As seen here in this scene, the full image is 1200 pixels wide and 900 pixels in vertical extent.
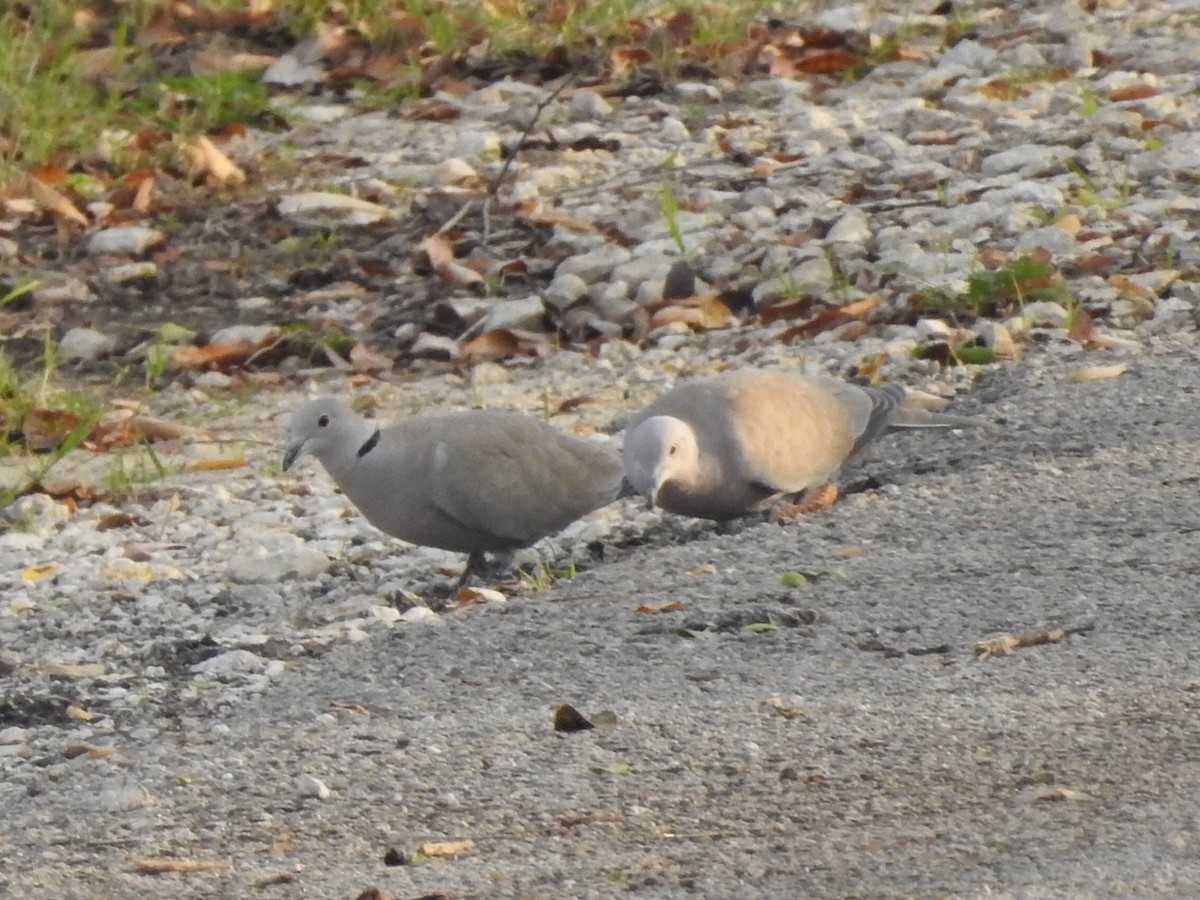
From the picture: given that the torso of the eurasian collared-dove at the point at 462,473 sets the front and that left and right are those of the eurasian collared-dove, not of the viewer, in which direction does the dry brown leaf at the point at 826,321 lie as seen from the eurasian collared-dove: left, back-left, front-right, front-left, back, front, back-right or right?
back-right

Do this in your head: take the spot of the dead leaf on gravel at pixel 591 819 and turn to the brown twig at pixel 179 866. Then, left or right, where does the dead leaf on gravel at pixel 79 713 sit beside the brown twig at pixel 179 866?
right

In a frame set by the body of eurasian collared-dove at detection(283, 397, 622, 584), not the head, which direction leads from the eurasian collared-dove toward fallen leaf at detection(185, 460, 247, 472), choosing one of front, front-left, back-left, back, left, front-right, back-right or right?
front-right

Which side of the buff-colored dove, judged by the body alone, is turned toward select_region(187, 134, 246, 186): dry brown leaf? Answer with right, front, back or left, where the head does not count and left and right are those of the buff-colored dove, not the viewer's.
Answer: right

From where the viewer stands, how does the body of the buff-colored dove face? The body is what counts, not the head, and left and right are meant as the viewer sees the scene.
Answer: facing the viewer and to the left of the viewer

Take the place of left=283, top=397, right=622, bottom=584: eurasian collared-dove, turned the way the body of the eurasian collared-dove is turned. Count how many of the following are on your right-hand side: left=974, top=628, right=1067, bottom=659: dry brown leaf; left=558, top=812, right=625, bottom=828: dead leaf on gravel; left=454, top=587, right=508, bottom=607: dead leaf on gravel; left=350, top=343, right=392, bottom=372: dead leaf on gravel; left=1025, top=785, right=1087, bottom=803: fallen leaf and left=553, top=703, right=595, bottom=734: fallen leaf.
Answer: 1

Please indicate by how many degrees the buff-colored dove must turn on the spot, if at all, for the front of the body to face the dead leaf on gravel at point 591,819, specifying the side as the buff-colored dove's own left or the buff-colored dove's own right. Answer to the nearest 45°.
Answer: approximately 45° to the buff-colored dove's own left

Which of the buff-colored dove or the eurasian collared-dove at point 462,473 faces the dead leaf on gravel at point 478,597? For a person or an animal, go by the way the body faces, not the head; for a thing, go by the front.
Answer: the buff-colored dove

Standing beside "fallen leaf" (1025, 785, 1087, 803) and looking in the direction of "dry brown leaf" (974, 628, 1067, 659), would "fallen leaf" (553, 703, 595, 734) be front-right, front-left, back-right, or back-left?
front-left

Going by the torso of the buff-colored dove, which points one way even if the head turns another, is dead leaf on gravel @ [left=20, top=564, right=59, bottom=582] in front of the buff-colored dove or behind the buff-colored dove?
in front

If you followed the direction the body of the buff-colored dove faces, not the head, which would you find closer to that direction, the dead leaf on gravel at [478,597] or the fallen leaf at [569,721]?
the dead leaf on gravel

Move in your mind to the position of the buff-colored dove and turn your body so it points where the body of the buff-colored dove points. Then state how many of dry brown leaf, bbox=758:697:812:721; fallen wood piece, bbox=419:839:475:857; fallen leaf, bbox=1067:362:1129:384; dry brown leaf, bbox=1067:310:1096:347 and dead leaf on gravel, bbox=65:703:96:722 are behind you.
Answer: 2

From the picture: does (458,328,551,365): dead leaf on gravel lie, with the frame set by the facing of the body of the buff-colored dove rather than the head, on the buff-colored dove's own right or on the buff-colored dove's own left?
on the buff-colored dove's own right

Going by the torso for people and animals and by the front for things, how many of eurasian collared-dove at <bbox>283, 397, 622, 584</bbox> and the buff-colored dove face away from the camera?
0

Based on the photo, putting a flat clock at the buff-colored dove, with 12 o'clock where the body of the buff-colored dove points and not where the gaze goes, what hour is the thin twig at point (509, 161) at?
The thin twig is roughly at 4 o'clock from the buff-colored dove.

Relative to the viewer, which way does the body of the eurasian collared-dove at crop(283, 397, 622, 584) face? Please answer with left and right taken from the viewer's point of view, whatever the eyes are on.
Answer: facing to the left of the viewer

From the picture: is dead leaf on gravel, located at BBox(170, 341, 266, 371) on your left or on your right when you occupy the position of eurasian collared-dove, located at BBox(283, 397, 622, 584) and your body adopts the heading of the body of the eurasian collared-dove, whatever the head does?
on your right
